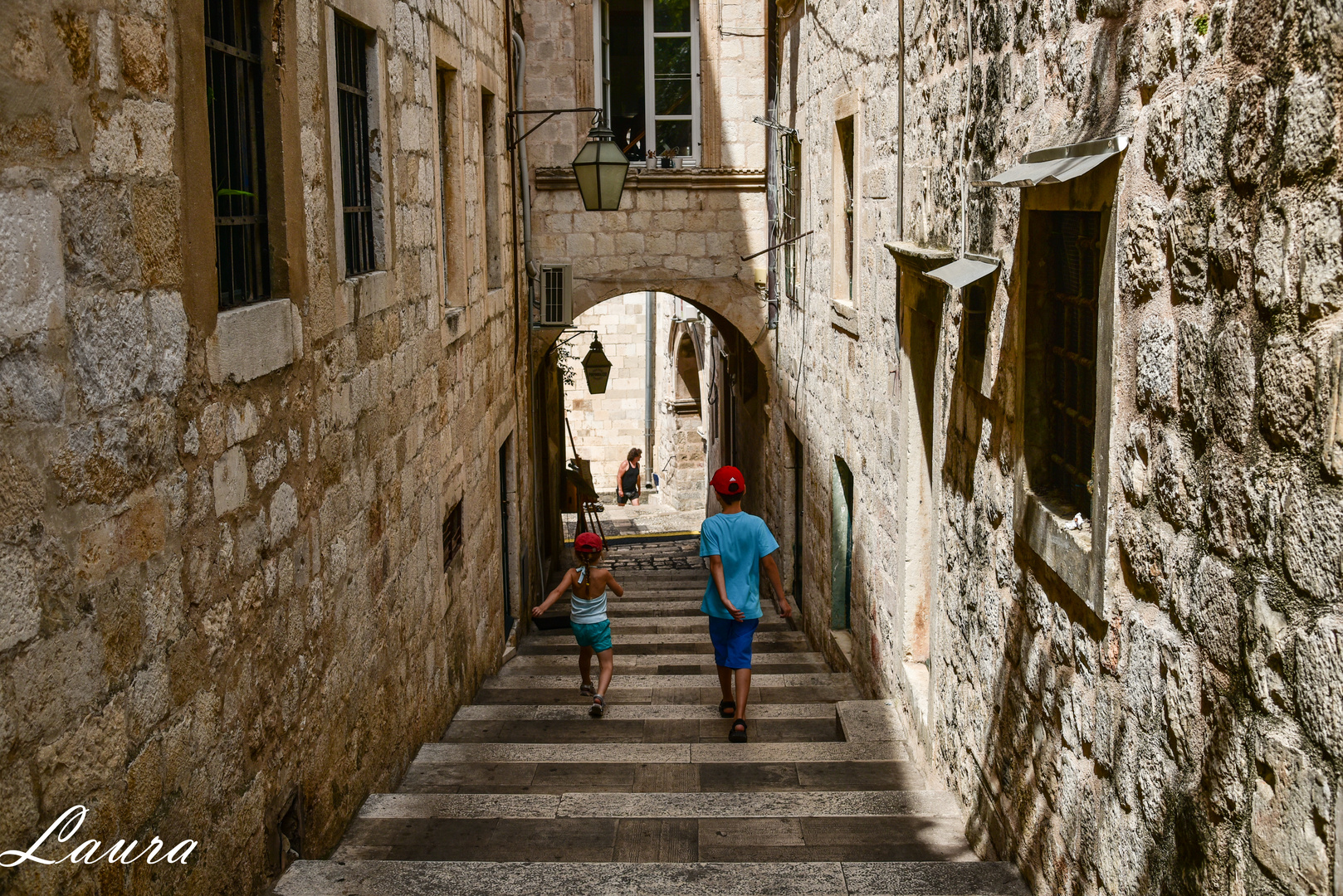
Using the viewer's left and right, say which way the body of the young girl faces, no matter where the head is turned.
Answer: facing away from the viewer

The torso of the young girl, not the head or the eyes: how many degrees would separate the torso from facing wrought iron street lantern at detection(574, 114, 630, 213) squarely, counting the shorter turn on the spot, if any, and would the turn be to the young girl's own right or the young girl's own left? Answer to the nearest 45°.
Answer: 0° — they already face it

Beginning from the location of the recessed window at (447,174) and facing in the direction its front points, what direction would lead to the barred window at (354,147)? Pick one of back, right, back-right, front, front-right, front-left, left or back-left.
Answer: right

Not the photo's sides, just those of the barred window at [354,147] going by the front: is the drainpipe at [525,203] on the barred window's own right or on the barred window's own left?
on the barred window's own left

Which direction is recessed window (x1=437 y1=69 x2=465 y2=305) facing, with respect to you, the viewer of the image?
facing to the right of the viewer

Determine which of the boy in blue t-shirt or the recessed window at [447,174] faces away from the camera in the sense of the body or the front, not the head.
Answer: the boy in blue t-shirt

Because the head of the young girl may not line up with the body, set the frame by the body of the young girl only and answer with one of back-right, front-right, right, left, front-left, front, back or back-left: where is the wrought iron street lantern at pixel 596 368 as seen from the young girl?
front

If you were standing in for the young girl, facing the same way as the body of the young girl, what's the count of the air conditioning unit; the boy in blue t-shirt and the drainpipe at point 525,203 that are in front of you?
2

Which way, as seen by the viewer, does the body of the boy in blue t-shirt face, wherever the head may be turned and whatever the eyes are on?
away from the camera

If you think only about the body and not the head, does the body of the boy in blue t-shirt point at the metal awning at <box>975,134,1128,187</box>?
no

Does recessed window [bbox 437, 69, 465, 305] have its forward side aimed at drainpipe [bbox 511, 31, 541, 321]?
no

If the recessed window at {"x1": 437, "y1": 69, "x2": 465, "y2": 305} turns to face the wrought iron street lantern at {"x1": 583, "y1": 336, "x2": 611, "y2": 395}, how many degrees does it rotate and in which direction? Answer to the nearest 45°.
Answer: approximately 90° to its left

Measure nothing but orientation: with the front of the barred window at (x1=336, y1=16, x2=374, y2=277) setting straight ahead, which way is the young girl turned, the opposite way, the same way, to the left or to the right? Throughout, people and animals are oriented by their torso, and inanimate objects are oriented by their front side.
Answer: to the left

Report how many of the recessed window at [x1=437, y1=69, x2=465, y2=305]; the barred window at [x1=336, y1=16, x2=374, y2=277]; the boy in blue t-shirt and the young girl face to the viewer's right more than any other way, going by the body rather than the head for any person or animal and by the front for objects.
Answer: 2

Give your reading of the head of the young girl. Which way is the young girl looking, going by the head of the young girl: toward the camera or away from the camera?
away from the camera

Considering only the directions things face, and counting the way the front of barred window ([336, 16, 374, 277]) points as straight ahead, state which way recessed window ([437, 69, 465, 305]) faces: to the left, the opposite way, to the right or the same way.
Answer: the same way

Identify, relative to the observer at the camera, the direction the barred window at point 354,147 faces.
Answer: facing to the right of the viewer
